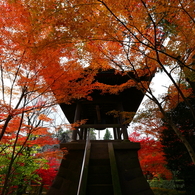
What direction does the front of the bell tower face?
toward the camera

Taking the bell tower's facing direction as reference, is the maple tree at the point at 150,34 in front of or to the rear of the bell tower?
in front

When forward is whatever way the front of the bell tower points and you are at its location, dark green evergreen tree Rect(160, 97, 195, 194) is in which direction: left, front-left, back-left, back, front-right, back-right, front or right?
back-left
